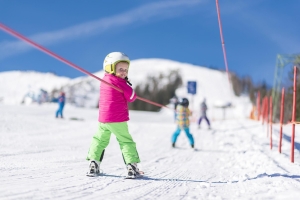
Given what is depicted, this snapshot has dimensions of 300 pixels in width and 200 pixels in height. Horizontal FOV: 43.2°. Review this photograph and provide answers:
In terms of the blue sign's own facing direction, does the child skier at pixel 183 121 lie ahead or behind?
ahead

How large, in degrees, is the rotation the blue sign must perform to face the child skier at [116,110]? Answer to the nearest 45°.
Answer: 0° — it already faces them

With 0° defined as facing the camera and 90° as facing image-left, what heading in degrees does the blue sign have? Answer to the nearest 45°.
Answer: approximately 0°
